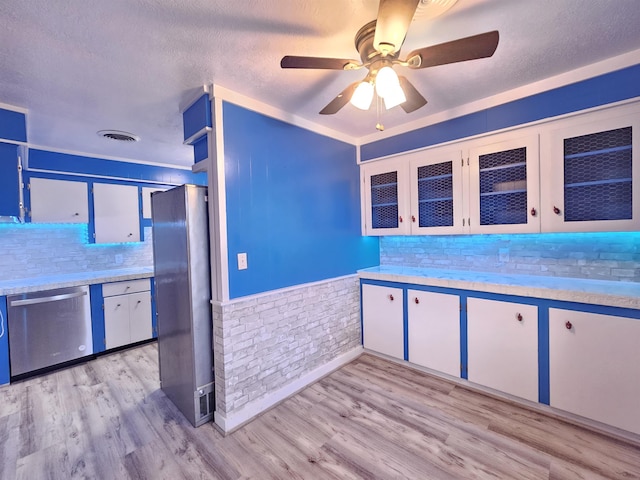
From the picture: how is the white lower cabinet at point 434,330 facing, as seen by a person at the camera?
facing the viewer and to the left of the viewer

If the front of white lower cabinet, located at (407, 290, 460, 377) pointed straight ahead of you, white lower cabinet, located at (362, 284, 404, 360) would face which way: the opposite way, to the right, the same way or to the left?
the same way

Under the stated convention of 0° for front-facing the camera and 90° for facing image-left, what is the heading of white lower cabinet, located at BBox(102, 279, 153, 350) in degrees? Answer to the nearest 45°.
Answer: approximately 315°

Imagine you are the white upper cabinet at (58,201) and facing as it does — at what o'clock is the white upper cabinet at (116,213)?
the white upper cabinet at (116,213) is roughly at 9 o'clock from the white upper cabinet at (58,201).

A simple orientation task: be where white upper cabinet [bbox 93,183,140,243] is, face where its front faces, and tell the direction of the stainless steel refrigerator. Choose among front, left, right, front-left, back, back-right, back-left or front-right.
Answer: front

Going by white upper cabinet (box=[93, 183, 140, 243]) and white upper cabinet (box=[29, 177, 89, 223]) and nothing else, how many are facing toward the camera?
2

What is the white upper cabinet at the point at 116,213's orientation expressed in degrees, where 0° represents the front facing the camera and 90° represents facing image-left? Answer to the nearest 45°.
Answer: approximately 0°

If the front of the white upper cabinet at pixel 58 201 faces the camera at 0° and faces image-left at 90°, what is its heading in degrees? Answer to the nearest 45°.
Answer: approximately 0°

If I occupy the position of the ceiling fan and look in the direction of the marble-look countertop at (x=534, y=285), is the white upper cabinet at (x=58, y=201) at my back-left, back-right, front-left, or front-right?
back-left

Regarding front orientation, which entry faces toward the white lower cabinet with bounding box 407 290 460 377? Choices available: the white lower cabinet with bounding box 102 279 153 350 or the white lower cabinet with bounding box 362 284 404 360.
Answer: the white lower cabinet with bounding box 102 279 153 350

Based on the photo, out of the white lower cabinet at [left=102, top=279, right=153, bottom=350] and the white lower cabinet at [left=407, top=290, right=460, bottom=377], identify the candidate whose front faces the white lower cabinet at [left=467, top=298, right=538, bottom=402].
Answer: the white lower cabinet at [left=102, top=279, right=153, bottom=350]
